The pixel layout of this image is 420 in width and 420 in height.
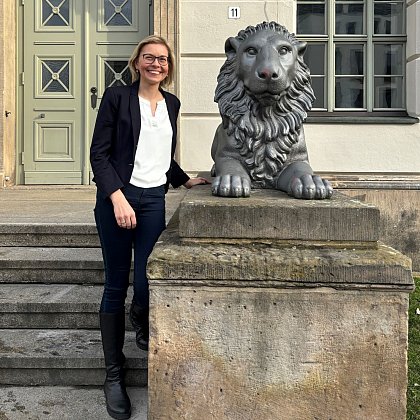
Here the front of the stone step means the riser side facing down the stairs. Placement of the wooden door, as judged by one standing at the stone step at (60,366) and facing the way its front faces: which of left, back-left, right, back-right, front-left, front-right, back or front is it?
back

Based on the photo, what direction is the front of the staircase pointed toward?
toward the camera

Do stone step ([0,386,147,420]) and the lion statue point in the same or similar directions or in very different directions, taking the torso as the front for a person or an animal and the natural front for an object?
same or similar directions

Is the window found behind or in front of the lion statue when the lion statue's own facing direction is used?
behind

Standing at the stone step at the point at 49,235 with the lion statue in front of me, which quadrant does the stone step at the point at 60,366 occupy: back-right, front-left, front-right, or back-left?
front-right

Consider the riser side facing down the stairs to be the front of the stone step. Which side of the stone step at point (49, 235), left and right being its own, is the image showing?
front

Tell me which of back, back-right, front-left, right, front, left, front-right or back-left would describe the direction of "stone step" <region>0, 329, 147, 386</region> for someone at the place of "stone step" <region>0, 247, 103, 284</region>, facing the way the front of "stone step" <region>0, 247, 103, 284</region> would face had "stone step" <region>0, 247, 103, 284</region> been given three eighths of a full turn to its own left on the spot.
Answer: back-right

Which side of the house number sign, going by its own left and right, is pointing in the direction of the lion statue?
front

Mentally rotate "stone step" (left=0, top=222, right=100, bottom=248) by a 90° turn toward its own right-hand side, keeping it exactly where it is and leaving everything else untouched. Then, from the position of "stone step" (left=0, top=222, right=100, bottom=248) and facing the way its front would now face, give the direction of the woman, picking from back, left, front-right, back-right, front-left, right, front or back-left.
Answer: left

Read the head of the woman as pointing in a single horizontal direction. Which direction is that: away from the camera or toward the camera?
toward the camera

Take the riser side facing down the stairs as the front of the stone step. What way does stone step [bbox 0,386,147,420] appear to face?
toward the camera
